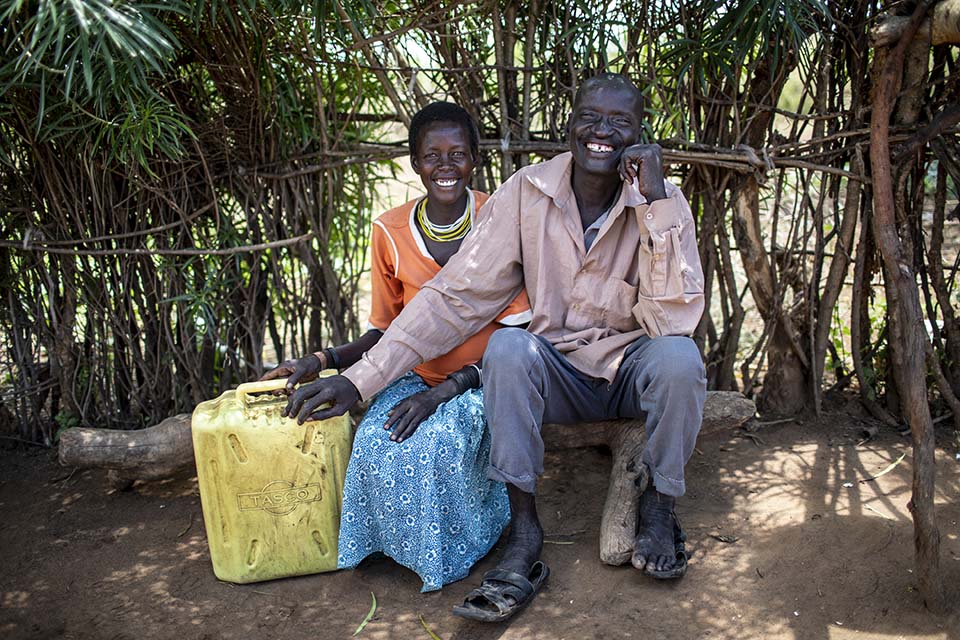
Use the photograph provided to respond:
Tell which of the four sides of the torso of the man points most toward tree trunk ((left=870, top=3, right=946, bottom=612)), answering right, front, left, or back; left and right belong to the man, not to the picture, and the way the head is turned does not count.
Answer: left

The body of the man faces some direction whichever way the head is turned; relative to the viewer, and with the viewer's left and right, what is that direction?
facing the viewer

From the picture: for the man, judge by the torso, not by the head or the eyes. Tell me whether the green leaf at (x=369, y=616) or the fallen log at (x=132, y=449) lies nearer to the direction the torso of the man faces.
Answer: the green leaf

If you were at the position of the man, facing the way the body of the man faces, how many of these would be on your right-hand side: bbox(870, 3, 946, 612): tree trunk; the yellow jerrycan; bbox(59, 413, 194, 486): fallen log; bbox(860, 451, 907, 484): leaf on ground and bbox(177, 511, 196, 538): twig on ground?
3

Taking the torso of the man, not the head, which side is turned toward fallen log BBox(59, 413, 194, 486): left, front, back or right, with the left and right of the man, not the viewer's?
right

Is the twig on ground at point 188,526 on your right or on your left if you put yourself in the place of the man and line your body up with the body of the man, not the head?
on your right

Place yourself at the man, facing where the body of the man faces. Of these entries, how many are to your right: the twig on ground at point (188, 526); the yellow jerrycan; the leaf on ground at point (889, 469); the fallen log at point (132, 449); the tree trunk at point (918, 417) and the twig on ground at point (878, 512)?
3

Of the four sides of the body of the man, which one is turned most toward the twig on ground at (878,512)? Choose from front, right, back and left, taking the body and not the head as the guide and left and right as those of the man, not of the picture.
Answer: left

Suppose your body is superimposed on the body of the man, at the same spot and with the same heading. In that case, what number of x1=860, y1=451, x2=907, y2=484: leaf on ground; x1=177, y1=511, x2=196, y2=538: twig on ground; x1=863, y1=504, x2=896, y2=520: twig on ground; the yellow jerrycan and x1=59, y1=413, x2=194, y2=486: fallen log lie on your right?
3

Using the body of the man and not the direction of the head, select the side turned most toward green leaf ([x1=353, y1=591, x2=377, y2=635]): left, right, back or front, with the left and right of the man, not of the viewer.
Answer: front
